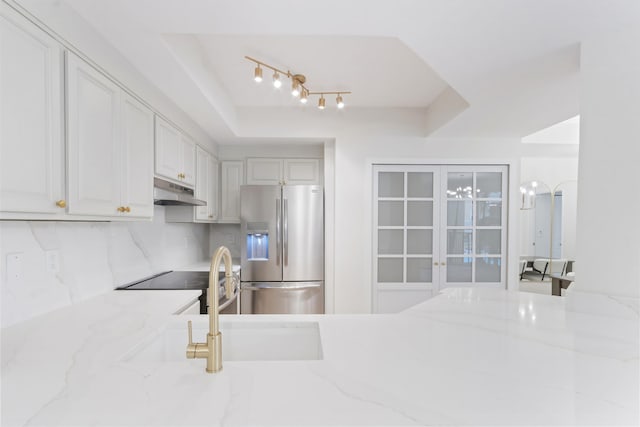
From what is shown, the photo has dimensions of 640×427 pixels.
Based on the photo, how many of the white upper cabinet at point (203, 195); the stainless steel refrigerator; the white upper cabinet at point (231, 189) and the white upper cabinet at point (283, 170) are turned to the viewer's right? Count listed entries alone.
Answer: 1

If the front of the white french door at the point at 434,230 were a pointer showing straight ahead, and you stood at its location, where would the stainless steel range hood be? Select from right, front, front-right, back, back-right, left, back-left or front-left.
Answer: front-right

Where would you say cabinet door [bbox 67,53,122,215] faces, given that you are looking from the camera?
facing the viewer and to the right of the viewer

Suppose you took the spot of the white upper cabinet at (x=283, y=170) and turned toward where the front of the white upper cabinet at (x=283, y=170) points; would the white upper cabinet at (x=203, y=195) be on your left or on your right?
on your right

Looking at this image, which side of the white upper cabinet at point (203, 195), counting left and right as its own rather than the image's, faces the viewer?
right

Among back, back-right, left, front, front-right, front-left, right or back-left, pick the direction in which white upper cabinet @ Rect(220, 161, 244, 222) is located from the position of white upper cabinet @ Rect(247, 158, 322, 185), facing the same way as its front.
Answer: right

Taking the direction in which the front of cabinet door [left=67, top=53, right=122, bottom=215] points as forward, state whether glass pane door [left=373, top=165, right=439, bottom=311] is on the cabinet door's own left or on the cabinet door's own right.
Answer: on the cabinet door's own left

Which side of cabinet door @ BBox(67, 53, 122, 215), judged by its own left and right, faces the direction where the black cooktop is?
left

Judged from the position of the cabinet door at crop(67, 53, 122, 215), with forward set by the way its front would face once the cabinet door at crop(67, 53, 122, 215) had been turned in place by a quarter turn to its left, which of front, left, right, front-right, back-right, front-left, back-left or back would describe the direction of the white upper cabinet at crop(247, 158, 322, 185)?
front

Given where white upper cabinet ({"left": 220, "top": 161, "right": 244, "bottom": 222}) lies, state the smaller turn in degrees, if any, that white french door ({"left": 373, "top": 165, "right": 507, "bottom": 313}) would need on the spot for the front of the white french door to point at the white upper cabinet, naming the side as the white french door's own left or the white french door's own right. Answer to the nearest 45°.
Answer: approximately 90° to the white french door's own right

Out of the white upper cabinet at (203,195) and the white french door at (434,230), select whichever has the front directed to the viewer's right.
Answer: the white upper cabinet
